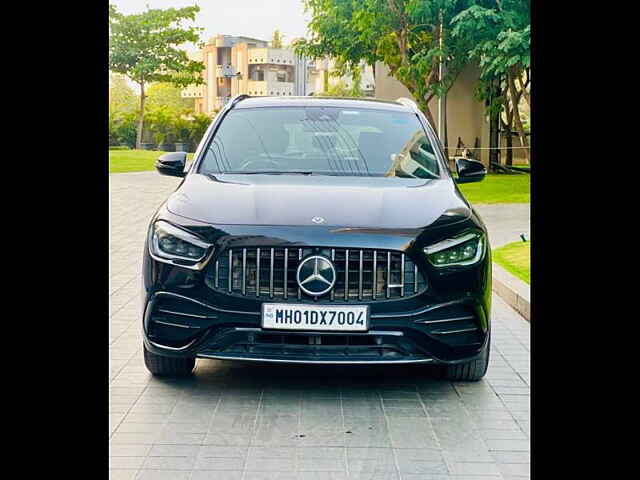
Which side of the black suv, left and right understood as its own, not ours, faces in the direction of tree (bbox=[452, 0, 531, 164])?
back

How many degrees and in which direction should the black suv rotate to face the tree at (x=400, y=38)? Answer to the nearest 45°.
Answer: approximately 180°

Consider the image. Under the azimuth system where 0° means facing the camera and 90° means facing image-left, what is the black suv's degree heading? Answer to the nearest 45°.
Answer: approximately 0°
